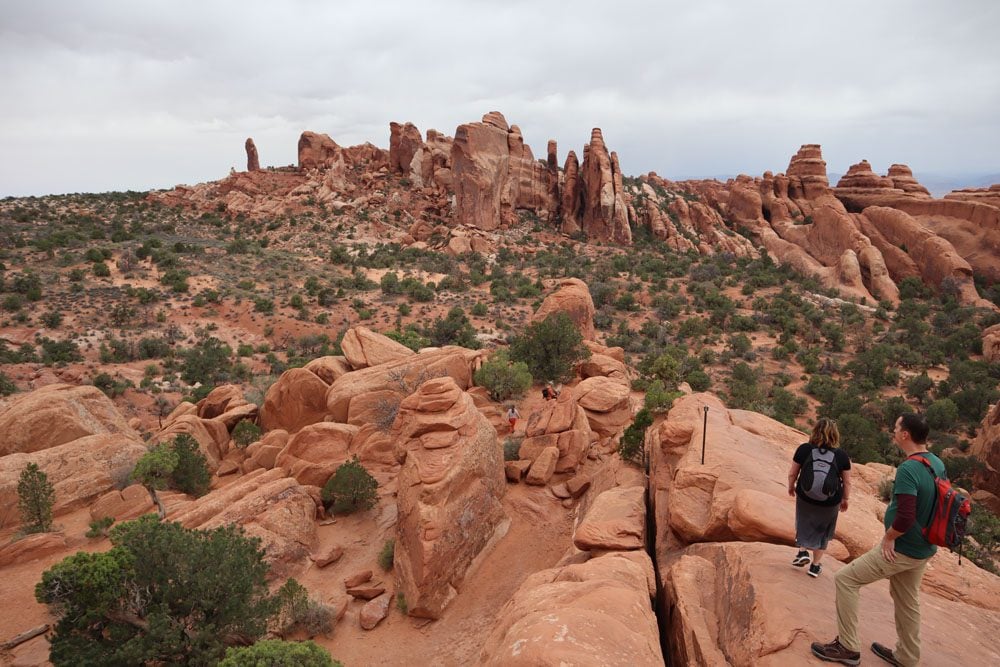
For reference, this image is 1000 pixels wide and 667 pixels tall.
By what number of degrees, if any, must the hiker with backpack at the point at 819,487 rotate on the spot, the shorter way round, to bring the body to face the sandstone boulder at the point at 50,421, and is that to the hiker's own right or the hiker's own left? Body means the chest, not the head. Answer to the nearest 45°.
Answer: approximately 90° to the hiker's own left

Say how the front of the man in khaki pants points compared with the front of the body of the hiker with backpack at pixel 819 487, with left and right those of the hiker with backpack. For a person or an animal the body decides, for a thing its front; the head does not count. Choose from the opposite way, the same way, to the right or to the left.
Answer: to the left

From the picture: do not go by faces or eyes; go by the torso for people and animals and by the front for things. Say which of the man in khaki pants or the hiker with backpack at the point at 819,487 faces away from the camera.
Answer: the hiker with backpack

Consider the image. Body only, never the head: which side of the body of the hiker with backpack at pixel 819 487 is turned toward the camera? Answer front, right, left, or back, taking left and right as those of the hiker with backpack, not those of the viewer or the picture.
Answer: back

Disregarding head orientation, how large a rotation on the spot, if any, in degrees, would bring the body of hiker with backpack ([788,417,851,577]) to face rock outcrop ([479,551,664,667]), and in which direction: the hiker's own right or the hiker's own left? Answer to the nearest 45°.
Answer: approximately 135° to the hiker's own left

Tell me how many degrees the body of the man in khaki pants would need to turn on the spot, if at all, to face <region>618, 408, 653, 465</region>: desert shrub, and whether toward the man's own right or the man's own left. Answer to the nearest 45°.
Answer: approximately 45° to the man's own right

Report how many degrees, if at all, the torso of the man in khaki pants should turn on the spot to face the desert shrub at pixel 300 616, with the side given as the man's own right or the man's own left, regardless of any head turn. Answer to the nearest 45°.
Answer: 0° — they already face it

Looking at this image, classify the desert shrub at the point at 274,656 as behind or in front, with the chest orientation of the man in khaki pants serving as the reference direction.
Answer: in front

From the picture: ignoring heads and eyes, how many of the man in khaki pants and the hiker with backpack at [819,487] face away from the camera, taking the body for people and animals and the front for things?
1

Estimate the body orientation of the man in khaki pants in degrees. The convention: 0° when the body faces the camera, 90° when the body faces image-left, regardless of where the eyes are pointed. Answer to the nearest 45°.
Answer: approximately 90°

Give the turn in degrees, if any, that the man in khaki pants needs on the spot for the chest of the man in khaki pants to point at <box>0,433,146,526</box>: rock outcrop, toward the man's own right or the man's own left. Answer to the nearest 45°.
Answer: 0° — they already face it

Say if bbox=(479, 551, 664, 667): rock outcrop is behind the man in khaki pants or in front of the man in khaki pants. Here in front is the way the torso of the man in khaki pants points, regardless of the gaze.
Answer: in front

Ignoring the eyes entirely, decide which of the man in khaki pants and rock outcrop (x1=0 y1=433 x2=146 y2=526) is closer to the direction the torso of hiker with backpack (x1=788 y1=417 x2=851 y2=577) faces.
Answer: the rock outcrop
